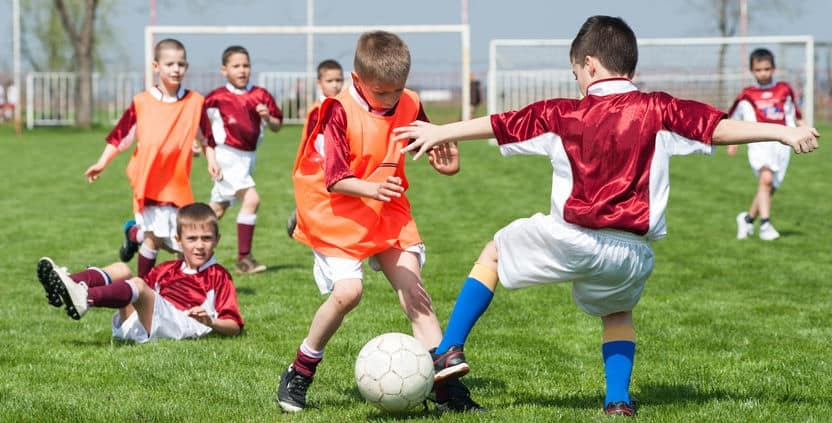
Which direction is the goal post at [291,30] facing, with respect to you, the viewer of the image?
facing the viewer

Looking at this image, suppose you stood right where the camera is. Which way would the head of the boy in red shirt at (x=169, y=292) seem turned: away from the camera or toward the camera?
toward the camera

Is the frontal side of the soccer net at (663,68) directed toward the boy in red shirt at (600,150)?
yes

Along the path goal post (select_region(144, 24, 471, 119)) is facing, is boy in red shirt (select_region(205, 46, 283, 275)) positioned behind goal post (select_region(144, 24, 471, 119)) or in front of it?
in front

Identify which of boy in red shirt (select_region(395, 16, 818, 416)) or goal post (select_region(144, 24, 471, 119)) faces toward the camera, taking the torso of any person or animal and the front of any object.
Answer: the goal post

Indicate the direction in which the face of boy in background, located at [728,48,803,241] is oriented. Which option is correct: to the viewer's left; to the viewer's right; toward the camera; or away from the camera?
toward the camera

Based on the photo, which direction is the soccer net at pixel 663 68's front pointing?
toward the camera

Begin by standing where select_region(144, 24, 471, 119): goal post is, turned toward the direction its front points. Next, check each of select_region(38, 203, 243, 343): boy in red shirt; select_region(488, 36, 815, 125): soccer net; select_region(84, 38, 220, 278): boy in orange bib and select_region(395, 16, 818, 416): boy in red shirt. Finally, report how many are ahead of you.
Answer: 3

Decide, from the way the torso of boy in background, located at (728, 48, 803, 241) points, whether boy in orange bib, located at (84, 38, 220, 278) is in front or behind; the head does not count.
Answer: in front

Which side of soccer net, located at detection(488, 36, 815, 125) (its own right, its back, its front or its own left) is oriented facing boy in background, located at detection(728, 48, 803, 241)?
front

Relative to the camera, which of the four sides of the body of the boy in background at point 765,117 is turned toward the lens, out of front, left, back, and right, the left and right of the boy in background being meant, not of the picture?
front

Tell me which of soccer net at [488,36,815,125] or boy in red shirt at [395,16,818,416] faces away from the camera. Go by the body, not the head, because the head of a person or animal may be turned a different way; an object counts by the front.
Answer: the boy in red shirt

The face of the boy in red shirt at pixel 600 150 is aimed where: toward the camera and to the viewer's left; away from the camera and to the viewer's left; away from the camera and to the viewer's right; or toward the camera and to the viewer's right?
away from the camera and to the viewer's left

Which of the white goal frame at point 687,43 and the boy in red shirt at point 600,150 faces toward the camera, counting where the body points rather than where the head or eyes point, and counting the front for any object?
the white goal frame

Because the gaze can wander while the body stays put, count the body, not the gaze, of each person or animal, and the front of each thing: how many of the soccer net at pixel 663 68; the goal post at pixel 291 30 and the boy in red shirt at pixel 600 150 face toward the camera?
2

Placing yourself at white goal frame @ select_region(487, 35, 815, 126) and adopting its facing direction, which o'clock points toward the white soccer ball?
The white soccer ball is roughly at 12 o'clock from the white goal frame.
